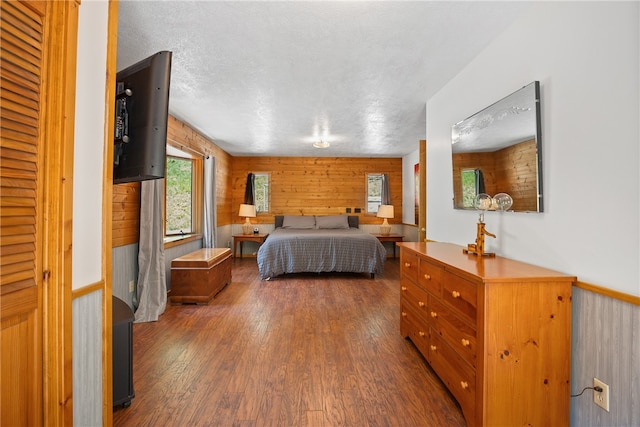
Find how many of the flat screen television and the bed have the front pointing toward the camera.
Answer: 1

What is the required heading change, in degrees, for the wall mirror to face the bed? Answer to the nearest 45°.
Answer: approximately 90° to its right

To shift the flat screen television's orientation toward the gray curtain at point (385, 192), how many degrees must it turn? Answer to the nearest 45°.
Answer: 0° — it already faces it

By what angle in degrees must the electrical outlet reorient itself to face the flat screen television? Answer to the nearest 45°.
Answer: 0° — it already faces it

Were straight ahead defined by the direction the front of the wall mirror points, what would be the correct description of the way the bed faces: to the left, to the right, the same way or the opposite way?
to the left

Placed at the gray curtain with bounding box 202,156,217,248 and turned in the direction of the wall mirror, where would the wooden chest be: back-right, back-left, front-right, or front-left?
front-right

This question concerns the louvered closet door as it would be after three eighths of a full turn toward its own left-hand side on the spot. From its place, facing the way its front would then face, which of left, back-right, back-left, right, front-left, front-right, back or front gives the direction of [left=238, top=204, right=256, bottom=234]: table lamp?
front-right

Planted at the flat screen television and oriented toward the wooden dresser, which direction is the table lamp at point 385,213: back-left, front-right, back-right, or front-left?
front-left

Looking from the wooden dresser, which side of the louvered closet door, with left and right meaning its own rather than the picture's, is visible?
front

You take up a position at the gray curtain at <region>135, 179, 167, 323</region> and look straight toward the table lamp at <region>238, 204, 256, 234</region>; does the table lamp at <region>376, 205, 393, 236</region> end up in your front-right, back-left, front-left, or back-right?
front-right

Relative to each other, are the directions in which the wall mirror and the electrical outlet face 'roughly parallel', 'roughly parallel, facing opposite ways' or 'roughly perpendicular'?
roughly parallel

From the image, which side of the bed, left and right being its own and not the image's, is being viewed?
front

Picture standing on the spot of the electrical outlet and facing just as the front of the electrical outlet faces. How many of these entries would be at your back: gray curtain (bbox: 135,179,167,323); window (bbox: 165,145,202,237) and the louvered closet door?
0

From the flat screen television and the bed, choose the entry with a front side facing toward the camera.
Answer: the bed

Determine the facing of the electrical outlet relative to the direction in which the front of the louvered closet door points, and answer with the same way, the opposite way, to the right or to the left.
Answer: the opposite way

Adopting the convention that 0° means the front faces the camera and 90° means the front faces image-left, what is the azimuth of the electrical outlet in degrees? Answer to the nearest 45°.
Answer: approximately 45°

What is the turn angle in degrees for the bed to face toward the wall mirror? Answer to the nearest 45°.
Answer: approximately 45° to its left

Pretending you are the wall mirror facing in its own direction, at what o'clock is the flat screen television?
The flat screen television is roughly at 12 o'clock from the wall mirror.

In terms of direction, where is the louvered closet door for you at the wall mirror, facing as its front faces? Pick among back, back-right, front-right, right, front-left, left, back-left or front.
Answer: front
